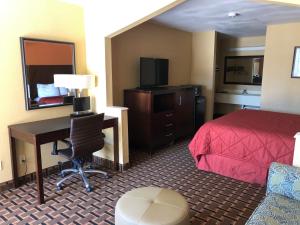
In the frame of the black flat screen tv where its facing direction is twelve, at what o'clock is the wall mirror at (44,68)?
The wall mirror is roughly at 3 o'clock from the black flat screen tv.

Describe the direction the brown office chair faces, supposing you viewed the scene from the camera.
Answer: facing away from the viewer and to the left of the viewer

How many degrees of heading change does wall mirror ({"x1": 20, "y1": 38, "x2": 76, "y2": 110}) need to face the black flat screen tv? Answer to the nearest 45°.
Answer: approximately 90° to its left

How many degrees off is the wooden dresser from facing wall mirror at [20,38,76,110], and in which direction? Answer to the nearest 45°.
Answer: approximately 90° to its right

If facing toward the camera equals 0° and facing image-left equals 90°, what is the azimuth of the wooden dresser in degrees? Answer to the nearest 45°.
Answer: approximately 315°

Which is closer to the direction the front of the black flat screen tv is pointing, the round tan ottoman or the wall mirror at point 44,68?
the round tan ottoman

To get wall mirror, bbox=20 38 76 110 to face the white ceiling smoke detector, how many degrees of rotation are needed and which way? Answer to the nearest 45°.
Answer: approximately 45° to its left
